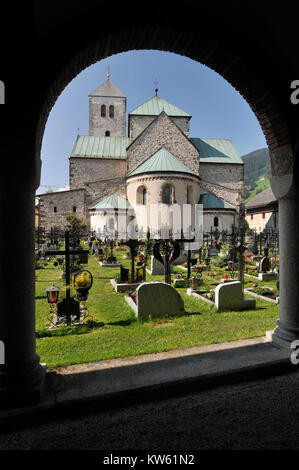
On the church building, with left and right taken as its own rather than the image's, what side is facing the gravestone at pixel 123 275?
back

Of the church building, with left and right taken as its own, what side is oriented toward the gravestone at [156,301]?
back

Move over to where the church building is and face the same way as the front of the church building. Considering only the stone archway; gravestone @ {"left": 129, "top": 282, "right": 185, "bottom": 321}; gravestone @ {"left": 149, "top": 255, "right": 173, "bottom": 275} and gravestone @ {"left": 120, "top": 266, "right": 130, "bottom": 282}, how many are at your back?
4

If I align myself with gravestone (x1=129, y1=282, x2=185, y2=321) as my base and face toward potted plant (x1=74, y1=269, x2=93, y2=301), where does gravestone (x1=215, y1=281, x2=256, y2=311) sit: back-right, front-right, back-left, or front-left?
back-right

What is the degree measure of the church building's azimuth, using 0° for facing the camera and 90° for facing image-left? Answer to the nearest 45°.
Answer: approximately 180°

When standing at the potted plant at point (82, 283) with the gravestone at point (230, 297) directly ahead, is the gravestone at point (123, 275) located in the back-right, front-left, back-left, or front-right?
front-left

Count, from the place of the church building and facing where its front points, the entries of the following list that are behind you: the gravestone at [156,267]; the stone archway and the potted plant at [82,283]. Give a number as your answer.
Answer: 3
